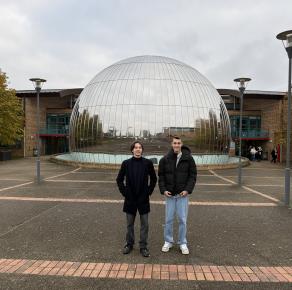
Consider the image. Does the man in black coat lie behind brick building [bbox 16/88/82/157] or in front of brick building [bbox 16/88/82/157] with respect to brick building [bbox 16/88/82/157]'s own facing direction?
in front

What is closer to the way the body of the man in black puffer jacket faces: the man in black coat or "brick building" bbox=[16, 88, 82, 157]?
the man in black coat

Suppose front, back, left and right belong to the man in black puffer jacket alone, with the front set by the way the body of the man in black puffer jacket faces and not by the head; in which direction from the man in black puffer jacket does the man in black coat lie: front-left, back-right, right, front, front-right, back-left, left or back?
right

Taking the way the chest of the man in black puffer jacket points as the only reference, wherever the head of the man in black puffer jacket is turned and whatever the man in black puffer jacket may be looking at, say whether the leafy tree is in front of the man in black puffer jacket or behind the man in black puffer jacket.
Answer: behind

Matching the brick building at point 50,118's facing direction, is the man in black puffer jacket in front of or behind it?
in front

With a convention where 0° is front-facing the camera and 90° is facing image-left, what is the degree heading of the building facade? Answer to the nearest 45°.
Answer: approximately 0°

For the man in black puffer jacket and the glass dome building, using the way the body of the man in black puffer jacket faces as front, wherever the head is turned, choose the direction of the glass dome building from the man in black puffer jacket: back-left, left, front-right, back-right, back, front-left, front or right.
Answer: back

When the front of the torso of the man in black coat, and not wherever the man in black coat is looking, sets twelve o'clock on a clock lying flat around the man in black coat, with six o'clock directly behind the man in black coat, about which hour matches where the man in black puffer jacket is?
The man in black puffer jacket is roughly at 9 o'clock from the man in black coat.

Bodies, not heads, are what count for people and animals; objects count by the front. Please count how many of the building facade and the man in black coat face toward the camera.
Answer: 2

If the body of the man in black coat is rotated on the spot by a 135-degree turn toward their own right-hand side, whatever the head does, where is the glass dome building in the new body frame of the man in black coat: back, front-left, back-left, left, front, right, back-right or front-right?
front-right

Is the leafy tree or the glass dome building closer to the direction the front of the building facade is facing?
the glass dome building

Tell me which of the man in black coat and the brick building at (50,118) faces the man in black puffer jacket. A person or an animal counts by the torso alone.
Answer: the brick building
